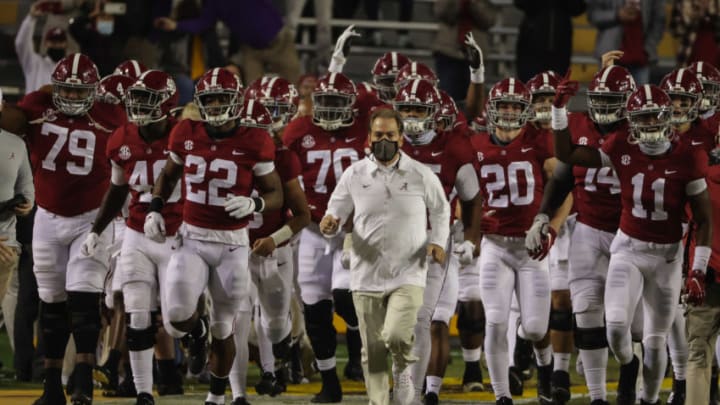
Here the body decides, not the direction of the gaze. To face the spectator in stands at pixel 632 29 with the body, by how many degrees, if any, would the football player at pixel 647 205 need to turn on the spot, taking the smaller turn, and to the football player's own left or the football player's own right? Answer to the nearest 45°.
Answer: approximately 180°

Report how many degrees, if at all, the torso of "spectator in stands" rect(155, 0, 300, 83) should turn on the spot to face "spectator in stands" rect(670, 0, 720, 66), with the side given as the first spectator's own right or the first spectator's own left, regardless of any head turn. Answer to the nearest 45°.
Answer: approximately 135° to the first spectator's own left

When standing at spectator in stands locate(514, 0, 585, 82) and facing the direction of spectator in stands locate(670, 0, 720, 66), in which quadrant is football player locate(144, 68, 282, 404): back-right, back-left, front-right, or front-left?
back-right

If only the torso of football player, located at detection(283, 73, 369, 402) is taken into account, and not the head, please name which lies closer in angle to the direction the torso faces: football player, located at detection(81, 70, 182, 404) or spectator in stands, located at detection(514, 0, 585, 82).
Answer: the football player

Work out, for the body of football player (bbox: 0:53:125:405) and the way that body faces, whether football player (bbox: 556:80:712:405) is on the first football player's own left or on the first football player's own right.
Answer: on the first football player's own left

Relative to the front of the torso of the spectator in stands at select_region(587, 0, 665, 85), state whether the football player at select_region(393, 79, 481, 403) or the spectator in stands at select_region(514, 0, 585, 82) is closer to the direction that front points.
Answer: the football player

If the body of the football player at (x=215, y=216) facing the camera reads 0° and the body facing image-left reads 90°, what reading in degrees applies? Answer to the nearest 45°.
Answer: approximately 0°

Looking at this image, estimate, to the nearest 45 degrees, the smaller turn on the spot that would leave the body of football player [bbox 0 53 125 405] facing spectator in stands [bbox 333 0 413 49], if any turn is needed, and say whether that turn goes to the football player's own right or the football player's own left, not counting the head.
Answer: approximately 135° to the football player's own left

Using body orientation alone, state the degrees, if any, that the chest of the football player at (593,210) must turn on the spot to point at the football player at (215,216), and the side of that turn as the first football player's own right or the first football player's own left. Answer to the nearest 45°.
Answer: approximately 45° to the first football player's own right
